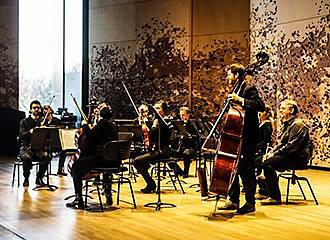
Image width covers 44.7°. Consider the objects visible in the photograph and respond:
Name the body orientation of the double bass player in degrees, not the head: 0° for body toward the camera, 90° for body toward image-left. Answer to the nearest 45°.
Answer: approximately 90°

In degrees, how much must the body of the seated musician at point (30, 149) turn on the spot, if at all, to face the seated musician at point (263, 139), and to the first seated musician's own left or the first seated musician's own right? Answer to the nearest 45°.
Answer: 0° — they already face them

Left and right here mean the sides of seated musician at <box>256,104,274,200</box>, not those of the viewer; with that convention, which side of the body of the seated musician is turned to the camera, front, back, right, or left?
left

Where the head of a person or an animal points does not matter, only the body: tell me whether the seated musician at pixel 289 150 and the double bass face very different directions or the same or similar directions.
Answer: same or similar directions

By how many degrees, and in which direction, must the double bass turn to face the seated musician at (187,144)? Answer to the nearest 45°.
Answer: approximately 90° to its right

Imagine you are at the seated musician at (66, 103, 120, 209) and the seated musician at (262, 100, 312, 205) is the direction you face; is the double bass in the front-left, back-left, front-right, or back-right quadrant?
front-right

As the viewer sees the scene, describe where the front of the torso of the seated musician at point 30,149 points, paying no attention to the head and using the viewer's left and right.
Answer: facing the viewer and to the right of the viewer

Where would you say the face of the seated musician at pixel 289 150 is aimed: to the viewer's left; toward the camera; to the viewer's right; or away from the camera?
to the viewer's left

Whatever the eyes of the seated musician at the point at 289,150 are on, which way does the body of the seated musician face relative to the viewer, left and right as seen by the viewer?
facing to the left of the viewer

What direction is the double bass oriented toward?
to the viewer's left

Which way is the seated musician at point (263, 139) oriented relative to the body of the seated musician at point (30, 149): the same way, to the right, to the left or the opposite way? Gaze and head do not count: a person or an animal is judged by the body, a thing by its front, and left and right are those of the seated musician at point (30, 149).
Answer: to the right

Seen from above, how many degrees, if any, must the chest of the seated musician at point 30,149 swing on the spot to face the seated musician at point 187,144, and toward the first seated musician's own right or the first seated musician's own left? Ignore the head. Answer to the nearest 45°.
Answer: approximately 45° to the first seated musician's own left

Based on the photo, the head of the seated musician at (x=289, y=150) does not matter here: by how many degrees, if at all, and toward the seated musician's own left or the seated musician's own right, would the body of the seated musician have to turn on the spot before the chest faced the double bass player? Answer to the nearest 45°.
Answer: approximately 45° to the seated musician's own left

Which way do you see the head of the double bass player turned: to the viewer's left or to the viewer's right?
to the viewer's left

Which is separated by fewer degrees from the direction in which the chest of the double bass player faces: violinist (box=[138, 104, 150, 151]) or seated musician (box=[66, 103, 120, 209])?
the seated musician
